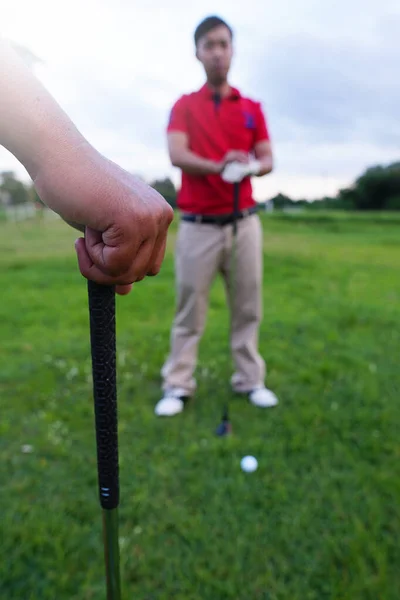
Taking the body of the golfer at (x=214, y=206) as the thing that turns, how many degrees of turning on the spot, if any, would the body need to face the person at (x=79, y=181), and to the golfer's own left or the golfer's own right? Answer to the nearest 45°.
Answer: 0° — they already face them

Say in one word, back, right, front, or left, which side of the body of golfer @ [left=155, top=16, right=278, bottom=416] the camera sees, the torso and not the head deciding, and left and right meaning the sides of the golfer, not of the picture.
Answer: front

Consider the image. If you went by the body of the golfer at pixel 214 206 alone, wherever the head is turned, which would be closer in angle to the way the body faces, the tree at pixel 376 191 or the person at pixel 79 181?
the person

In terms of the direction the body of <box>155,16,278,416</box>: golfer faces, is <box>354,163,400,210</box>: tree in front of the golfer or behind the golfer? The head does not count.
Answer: behind

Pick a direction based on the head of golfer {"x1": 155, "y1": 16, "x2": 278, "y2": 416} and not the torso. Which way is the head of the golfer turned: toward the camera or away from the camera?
toward the camera

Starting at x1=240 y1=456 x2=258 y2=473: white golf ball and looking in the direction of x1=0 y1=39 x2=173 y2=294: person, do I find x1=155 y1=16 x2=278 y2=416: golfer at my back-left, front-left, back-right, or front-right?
back-right
